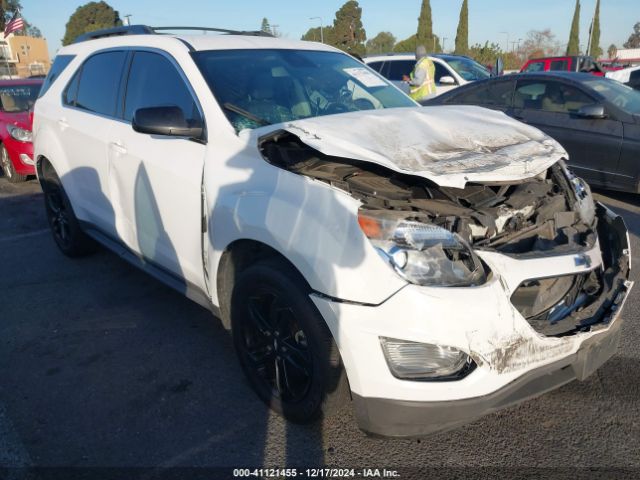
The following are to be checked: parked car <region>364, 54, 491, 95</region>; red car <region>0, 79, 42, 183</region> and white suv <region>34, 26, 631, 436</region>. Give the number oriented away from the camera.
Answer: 0

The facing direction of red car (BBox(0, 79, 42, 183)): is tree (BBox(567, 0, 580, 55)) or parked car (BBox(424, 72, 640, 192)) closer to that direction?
the parked car

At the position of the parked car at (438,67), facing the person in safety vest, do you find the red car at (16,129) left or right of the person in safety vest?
right

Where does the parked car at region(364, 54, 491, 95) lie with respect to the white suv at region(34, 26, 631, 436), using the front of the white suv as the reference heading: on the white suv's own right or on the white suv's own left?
on the white suv's own left

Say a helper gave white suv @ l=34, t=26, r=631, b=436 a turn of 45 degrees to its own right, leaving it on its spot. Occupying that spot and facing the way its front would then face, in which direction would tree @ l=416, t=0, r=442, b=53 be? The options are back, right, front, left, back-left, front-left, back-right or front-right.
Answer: back

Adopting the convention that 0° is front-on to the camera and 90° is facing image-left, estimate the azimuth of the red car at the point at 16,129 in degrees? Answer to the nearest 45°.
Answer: approximately 315°

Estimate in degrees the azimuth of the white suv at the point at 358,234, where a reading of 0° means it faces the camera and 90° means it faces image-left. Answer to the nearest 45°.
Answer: approximately 315°

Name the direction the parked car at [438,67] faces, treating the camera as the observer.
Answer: facing the viewer and to the right of the viewer
